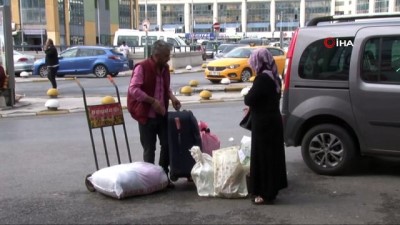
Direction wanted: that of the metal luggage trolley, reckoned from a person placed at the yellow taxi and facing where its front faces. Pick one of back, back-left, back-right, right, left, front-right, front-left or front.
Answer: front-left

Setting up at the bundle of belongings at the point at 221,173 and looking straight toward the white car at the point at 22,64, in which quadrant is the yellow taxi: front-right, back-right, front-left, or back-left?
front-right

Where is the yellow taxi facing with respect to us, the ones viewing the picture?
facing the viewer and to the left of the viewer
